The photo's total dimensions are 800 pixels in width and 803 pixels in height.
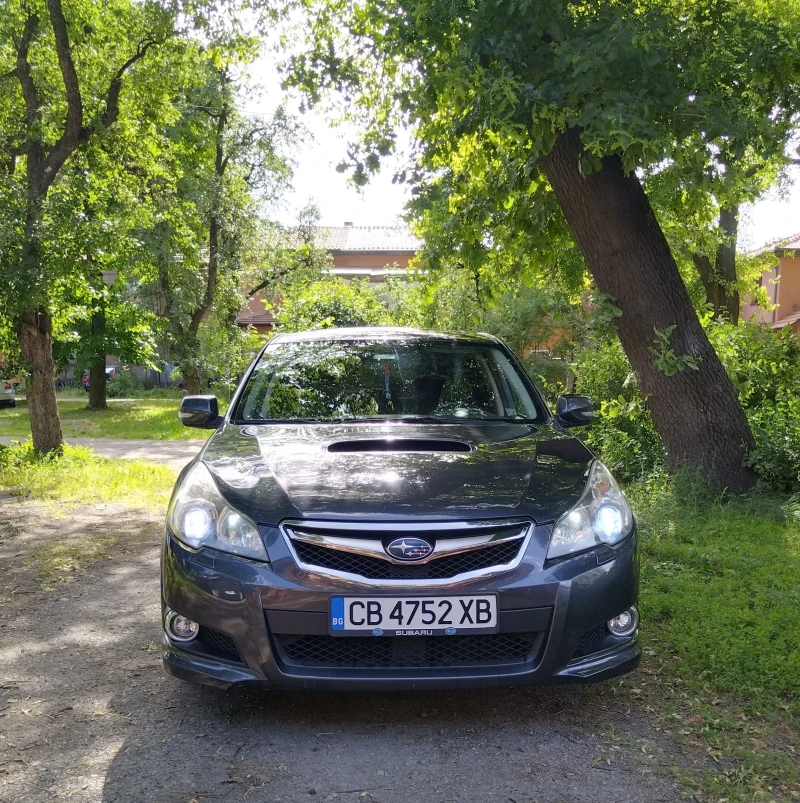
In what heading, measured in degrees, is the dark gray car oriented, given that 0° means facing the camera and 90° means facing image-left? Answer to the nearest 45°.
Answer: approximately 0°

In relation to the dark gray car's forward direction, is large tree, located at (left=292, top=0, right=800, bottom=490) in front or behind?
behind

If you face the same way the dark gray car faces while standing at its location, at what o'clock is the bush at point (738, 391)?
The bush is roughly at 7 o'clock from the dark gray car.

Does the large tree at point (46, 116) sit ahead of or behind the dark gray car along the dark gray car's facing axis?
behind

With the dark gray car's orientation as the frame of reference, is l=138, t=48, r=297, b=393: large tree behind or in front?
behind

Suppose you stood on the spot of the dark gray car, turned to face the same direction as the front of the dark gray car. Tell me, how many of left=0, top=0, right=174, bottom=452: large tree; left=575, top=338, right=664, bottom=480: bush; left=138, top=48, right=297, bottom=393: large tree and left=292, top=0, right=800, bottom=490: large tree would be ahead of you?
0

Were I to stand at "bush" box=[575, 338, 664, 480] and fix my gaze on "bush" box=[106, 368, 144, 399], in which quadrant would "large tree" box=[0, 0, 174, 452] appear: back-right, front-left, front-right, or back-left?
front-left

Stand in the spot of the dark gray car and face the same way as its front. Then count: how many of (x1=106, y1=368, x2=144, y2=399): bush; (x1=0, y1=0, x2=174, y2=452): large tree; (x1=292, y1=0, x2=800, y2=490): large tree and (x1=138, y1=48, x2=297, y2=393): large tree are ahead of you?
0

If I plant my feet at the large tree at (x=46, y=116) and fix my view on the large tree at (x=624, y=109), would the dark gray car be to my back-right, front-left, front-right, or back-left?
front-right

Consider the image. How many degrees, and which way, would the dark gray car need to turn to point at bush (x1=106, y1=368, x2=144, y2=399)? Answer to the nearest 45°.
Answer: approximately 180°

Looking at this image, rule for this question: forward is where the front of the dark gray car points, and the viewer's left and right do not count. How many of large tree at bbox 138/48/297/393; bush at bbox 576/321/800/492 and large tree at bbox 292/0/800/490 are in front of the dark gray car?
0

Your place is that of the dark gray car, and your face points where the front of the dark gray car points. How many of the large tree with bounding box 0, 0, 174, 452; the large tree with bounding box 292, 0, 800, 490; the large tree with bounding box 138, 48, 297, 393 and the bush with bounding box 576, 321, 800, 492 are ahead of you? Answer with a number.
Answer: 0

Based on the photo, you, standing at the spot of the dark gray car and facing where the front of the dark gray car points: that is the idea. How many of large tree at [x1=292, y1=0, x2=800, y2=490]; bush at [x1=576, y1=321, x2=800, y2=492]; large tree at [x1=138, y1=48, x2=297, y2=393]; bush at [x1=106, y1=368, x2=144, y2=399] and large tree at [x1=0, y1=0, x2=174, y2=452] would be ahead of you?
0

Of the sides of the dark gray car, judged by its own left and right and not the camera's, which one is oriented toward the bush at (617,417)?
back
